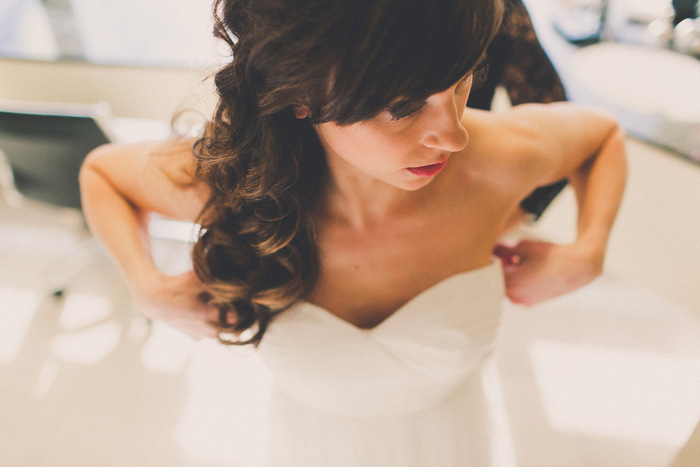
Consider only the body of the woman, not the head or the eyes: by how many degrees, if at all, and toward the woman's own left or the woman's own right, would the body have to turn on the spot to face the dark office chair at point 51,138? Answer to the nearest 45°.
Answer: approximately 135° to the woman's own right

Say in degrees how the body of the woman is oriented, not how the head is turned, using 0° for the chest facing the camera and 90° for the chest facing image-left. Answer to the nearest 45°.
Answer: approximately 0°

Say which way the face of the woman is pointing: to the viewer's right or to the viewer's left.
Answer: to the viewer's right
